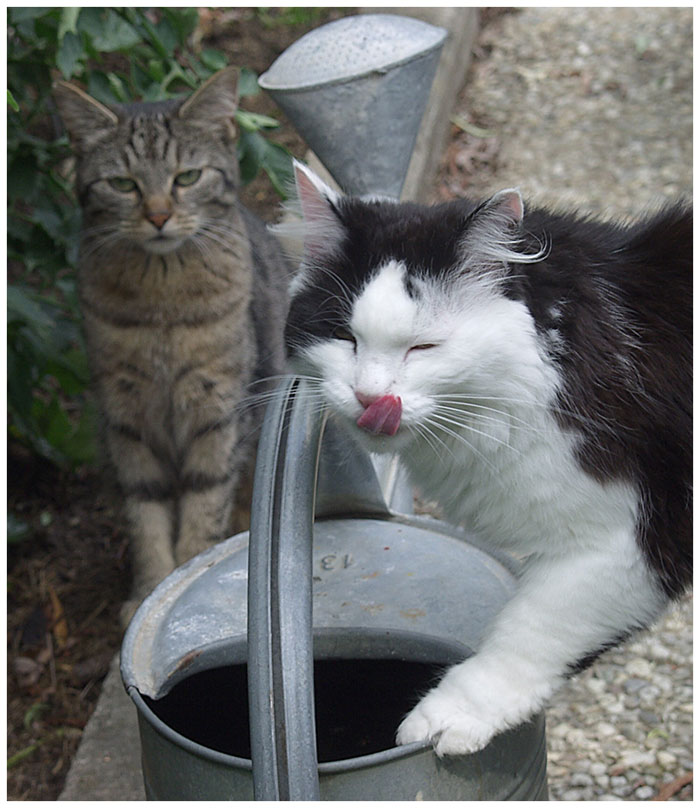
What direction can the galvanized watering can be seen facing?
away from the camera

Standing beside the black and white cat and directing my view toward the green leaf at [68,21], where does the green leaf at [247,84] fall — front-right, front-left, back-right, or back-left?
front-right

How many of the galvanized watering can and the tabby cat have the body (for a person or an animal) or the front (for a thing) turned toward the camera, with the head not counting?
1

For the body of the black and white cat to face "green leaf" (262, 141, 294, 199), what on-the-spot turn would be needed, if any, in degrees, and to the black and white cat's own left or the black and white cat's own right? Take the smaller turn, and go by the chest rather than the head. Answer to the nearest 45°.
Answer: approximately 90° to the black and white cat's own right

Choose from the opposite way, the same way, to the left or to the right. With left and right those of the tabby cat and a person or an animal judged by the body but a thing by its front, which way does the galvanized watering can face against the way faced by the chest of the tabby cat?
the opposite way

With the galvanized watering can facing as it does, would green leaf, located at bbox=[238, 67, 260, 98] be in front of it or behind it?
in front

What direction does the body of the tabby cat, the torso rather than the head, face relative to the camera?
toward the camera

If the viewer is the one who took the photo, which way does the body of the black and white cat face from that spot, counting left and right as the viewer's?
facing the viewer and to the left of the viewer

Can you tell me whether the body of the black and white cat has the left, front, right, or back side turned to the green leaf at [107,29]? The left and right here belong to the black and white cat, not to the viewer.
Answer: right

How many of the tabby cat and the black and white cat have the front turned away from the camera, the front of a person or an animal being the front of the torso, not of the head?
0

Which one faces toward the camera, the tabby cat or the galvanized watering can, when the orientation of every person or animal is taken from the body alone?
the tabby cat
